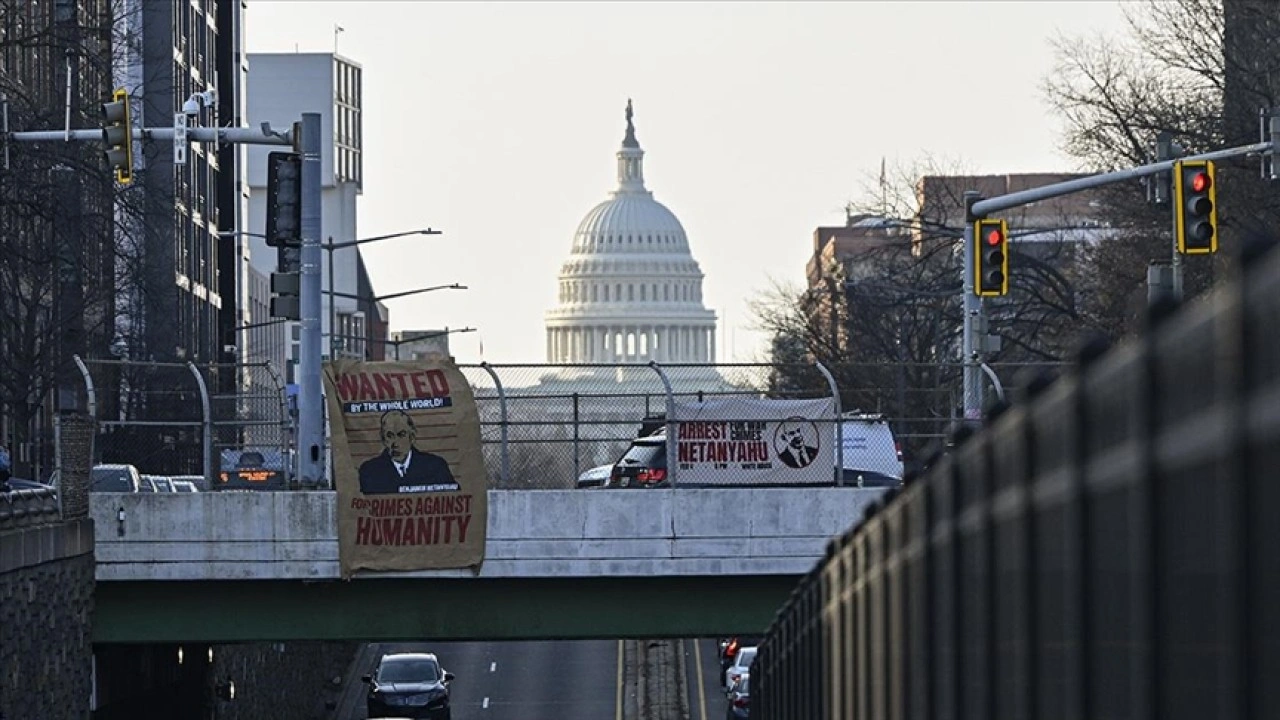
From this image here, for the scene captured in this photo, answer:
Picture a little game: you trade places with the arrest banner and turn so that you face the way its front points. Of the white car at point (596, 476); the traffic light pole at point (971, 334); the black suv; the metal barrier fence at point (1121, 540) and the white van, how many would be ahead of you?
1

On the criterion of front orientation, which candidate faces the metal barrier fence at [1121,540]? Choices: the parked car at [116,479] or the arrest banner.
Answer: the arrest banner

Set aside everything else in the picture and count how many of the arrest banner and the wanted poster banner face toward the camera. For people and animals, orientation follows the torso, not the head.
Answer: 2

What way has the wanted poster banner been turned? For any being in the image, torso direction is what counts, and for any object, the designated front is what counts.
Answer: toward the camera

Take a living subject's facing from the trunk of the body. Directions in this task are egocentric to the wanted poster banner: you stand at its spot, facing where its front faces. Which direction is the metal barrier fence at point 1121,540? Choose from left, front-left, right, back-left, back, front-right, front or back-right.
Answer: front

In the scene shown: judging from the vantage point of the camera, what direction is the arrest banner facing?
facing the viewer

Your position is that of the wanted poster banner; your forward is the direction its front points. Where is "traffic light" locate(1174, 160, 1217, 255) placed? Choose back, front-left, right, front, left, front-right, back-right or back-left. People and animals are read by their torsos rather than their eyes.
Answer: left

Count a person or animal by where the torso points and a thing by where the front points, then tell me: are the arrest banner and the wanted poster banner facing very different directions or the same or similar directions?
same or similar directions

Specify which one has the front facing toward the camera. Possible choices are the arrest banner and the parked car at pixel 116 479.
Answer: the arrest banner

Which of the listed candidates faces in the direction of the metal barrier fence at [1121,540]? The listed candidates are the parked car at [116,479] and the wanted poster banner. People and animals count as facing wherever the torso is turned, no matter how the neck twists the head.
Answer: the wanted poster banner
